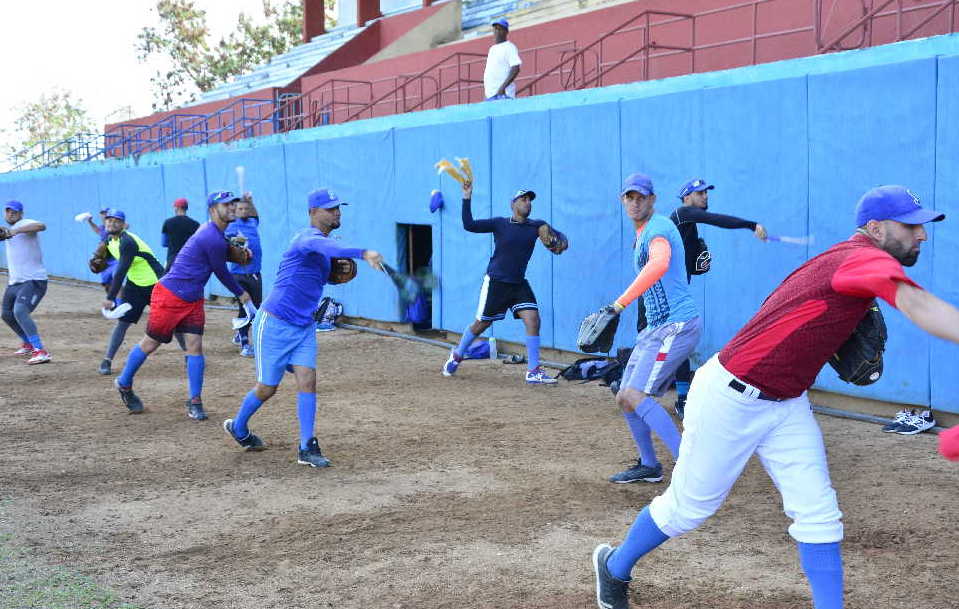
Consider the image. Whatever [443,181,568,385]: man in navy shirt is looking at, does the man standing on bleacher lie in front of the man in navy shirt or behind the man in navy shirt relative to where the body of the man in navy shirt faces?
behind

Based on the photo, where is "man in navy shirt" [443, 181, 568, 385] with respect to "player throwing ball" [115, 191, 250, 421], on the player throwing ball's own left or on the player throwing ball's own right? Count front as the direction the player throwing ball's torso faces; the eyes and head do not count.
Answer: on the player throwing ball's own left

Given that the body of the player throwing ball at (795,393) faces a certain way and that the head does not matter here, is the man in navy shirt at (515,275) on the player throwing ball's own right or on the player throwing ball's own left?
on the player throwing ball's own left

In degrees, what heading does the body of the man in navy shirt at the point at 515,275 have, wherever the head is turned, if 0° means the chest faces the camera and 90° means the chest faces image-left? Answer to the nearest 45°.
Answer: approximately 315°

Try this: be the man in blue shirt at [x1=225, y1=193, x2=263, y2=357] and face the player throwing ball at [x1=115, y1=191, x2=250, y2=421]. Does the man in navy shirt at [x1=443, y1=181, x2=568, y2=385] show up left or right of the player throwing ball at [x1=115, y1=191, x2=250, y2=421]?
left

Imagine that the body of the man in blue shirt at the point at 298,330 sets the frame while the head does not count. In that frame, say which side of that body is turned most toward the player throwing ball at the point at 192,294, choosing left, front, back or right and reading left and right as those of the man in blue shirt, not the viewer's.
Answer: back

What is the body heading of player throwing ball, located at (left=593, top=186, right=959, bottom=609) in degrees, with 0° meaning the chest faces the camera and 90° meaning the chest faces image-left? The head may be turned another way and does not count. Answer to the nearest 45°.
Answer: approximately 270°

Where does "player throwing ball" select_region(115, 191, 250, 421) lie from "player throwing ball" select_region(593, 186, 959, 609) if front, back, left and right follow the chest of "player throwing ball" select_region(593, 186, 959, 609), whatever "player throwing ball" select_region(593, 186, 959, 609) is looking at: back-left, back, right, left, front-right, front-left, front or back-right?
back-left

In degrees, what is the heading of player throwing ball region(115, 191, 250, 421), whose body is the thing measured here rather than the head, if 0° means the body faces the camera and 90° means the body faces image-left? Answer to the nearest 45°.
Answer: approximately 315°
